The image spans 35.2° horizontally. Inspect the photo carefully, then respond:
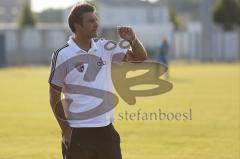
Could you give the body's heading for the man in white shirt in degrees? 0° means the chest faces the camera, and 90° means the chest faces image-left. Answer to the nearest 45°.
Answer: approximately 315°
